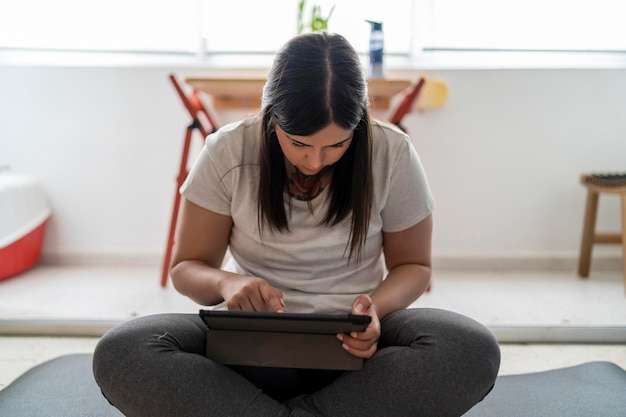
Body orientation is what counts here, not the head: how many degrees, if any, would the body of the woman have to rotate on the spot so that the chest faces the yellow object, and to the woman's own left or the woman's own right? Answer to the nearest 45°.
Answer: approximately 180°

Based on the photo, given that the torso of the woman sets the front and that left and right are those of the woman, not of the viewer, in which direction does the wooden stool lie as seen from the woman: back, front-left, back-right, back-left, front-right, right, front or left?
back-left

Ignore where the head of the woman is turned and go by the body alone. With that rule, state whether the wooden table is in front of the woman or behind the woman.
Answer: behind

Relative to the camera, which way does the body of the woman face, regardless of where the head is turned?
toward the camera
